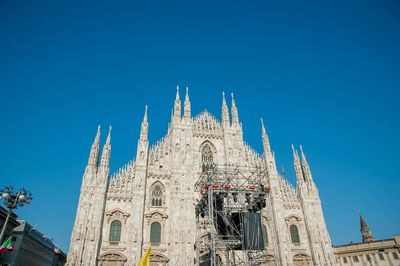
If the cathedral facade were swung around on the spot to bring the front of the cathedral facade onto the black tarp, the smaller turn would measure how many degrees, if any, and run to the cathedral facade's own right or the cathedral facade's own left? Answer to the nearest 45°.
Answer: approximately 45° to the cathedral facade's own left

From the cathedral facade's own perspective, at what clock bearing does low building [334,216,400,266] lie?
The low building is roughly at 8 o'clock from the cathedral facade.

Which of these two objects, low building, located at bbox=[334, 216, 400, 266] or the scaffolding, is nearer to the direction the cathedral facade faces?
the scaffolding

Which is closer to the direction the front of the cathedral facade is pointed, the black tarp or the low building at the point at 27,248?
the black tarp

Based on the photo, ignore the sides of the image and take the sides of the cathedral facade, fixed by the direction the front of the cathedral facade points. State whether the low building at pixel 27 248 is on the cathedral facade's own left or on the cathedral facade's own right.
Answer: on the cathedral facade's own right

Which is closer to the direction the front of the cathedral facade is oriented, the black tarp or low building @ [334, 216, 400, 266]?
the black tarp

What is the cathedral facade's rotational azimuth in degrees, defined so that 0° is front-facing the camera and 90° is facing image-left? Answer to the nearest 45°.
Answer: approximately 0°
